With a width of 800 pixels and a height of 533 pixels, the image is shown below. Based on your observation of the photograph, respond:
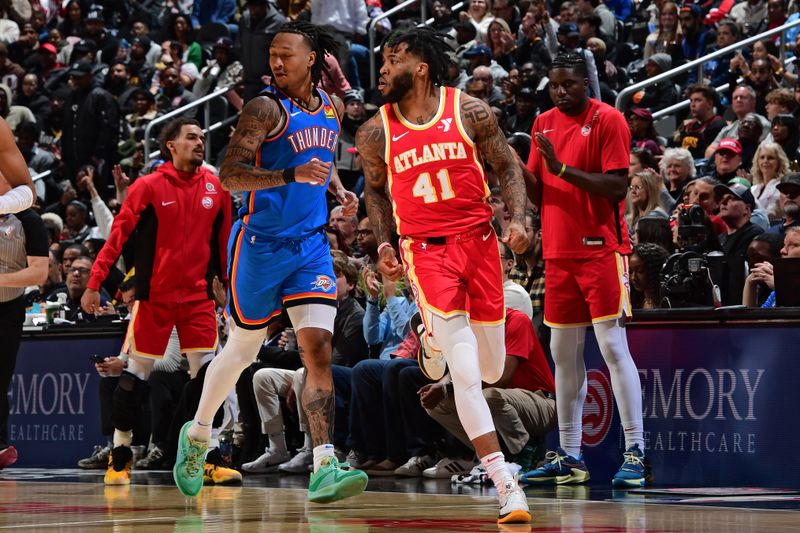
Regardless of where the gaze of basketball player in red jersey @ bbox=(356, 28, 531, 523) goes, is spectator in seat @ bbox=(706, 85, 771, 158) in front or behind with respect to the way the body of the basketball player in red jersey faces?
behind

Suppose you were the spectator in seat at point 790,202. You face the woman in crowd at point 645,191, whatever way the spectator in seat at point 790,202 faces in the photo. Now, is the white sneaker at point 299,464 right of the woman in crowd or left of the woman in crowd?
left

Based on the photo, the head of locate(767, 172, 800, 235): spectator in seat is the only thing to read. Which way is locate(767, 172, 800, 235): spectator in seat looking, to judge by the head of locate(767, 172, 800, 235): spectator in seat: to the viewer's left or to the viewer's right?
to the viewer's left

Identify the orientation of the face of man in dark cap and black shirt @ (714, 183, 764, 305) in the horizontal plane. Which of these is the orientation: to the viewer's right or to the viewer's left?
to the viewer's left

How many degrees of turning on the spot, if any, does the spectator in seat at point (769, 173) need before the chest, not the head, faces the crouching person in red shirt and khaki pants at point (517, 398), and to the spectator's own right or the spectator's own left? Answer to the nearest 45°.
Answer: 0° — they already face them

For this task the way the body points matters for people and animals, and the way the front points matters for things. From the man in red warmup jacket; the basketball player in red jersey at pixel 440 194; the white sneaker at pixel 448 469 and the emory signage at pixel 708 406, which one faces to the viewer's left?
the white sneaker

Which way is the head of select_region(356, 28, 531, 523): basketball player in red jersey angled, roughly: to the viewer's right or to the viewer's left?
to the viewer's left

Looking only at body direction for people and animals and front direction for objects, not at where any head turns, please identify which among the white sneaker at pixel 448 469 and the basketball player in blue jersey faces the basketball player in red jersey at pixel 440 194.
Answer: the basketball player in blue jersey

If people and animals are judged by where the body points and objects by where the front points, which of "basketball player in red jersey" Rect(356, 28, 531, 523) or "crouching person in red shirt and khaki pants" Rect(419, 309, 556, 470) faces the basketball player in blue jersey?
the crouching person in red shirt and khaki pants

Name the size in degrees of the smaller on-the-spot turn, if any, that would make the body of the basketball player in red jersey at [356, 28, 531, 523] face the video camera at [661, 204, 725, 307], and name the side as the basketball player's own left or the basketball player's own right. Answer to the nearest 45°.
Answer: approximately 135° to the basketball player's own left
